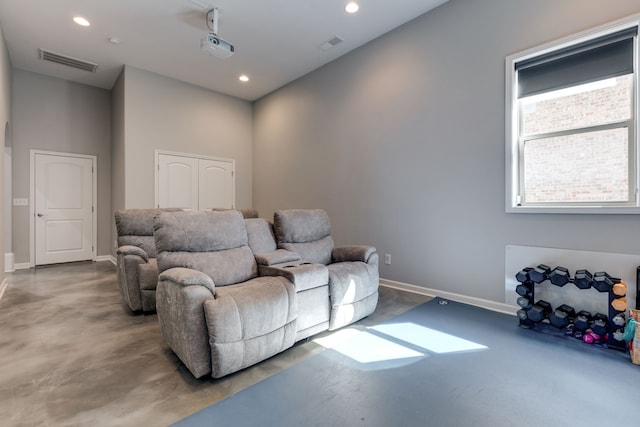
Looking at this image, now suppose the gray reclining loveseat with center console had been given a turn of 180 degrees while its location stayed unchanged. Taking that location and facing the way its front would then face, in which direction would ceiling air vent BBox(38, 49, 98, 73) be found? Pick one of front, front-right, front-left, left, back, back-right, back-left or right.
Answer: front

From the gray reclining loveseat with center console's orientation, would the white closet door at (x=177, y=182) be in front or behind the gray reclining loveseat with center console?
behind

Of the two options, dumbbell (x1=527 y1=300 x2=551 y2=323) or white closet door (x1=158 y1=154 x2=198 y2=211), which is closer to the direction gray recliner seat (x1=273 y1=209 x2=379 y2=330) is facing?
the dumbbell

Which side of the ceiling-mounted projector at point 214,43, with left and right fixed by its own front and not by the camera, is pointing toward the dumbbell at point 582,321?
front

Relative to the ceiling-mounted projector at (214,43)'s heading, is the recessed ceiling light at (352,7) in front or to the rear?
in front

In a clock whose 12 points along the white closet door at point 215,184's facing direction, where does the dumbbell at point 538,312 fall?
The dumbbell is roughly at 11 o'clock from the white closet door.

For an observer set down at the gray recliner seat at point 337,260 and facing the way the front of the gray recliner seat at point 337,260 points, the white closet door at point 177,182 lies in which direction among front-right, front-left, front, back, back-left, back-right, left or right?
back

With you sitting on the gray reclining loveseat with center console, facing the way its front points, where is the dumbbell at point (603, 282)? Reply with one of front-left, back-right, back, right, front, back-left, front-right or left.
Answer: front-left

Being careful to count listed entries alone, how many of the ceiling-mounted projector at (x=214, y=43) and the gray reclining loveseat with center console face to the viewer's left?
0
